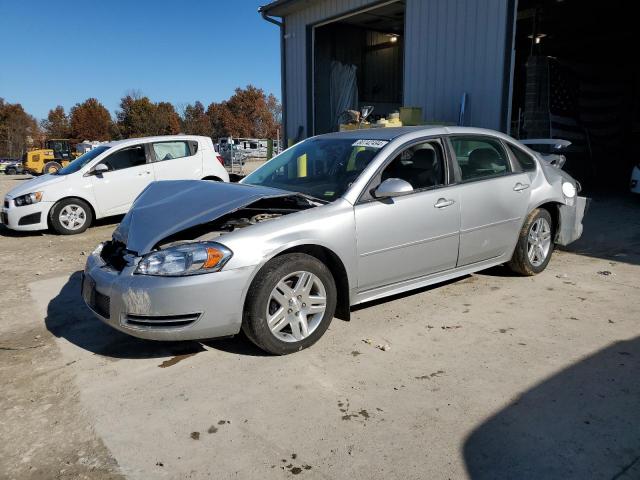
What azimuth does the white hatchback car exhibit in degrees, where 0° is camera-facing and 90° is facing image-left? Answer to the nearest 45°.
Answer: approximately 45°

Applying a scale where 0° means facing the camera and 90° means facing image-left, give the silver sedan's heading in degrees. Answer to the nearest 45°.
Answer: approximately 45°

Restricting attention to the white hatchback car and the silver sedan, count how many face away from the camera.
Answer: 0

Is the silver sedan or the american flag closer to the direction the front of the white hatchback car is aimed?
the silver sedan

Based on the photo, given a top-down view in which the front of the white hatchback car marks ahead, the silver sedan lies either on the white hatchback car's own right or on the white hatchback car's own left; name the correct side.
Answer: on the white hatchback car's own left

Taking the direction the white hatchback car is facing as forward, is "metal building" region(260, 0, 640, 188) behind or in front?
behind

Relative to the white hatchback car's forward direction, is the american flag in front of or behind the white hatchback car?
behind

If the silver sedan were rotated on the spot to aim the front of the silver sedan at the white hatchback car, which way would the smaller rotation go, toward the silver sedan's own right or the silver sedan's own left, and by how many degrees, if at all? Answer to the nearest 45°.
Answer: approximately 90° to the silver sedan's own right

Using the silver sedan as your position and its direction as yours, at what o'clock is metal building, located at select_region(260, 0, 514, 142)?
The metal building is roughly at 5 o'clock from the silver sedan.

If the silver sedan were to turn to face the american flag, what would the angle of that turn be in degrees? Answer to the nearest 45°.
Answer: approximately 180°
